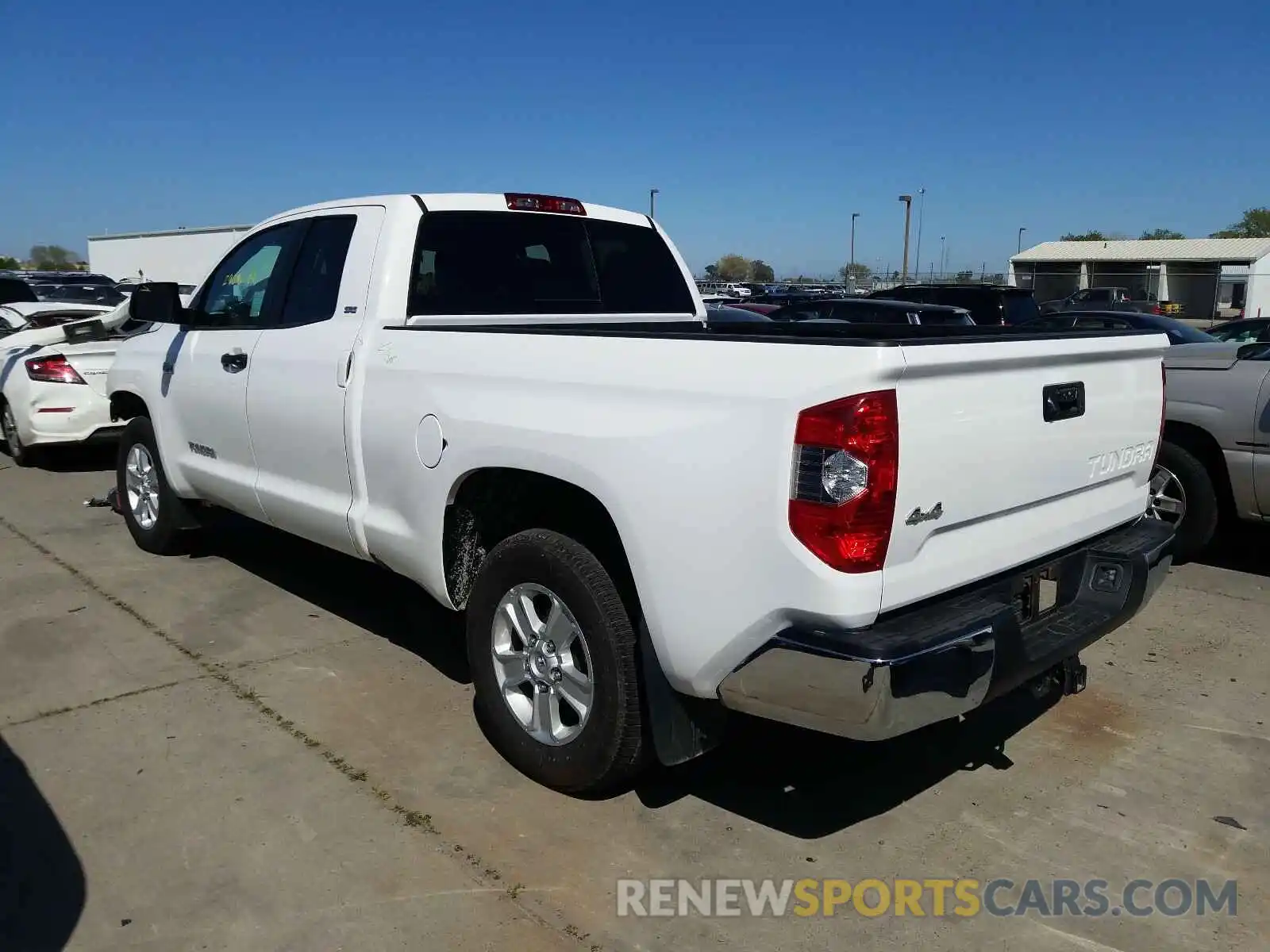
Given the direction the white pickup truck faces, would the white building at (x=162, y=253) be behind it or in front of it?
in front

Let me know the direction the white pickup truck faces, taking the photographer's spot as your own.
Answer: facing away from the viewer and to the left of the viewer

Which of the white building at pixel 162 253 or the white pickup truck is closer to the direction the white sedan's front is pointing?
the white building

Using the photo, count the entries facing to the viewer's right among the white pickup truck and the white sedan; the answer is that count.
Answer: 0

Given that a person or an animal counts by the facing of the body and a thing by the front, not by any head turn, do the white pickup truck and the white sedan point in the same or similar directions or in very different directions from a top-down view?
same or similar directions

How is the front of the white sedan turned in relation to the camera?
facing away from the viewer and to the left of the viewer

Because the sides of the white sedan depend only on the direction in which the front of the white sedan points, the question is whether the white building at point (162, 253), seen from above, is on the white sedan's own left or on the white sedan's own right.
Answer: on the white sedan's own right

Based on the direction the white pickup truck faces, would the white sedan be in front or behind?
in front
